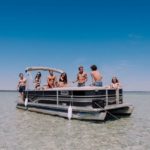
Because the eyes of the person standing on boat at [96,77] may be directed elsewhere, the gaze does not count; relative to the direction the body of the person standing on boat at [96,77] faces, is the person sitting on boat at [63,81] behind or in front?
in front

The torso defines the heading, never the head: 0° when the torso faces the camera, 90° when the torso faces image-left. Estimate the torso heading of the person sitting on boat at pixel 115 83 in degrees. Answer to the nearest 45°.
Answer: approximately 0°

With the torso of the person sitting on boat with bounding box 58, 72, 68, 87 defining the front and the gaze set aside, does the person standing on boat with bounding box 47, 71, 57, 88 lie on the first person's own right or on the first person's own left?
on the first person's own right

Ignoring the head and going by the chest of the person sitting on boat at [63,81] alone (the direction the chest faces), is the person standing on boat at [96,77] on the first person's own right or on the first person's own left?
on the first person's own left

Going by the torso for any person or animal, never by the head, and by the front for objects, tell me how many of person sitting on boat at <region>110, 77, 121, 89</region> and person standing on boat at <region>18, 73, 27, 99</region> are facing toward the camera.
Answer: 2

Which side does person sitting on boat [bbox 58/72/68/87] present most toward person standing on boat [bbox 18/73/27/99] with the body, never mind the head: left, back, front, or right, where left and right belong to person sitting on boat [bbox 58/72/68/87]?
right

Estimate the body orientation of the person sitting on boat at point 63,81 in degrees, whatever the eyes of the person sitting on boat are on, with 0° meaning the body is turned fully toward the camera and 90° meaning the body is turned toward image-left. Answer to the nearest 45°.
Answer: approximately 45°
